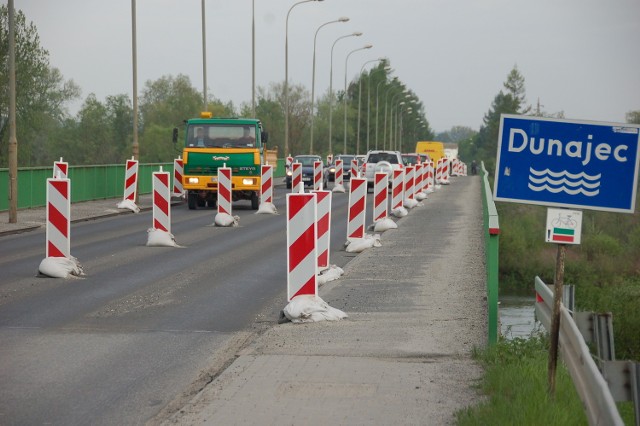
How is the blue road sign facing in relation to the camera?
toward the camera

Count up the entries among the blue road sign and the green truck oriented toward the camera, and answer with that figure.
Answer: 2

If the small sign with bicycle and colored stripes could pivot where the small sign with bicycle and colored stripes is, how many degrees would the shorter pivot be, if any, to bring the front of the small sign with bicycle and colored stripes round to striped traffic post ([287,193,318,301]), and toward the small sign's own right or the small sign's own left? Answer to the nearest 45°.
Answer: approximately 135° to the small sign's own right

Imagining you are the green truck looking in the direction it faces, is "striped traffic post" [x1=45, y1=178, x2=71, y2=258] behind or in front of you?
in front

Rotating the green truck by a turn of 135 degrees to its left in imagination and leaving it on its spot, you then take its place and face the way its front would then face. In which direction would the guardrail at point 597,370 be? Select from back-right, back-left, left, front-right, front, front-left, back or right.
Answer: back-right

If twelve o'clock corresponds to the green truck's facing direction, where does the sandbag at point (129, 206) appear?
The sandbag is roughly at 3 o'clock from the green truck.

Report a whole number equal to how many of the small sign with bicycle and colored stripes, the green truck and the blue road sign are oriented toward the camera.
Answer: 3

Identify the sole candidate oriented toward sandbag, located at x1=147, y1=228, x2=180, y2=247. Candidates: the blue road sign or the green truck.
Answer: the green truck

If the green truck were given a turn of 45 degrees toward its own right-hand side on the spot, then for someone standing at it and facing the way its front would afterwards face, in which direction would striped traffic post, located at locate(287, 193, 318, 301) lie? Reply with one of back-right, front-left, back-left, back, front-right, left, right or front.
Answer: front-left

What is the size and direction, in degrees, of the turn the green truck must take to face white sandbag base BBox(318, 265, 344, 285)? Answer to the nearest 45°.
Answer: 0° — it already faces it

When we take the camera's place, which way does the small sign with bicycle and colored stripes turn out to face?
facing the viewer

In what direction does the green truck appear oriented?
toward the camera
